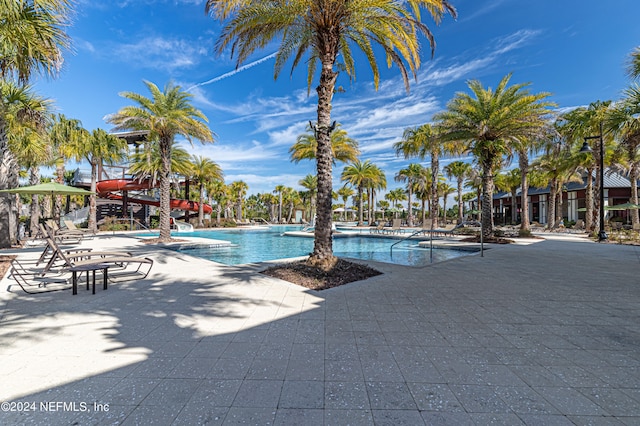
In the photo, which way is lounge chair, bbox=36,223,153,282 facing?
to the viewer's right

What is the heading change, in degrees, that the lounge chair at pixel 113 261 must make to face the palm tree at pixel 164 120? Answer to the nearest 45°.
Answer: approximately 90° to its left

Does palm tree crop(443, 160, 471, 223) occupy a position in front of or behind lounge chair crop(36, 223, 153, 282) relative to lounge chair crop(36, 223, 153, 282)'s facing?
in front

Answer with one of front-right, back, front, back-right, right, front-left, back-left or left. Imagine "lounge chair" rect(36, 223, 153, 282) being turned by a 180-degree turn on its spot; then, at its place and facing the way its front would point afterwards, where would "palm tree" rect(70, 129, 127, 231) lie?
right

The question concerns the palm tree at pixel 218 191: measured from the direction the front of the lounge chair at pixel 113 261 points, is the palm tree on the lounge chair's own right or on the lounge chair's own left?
on the lounge chair's own left

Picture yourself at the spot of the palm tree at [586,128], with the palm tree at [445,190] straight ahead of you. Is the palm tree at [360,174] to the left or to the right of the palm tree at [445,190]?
left

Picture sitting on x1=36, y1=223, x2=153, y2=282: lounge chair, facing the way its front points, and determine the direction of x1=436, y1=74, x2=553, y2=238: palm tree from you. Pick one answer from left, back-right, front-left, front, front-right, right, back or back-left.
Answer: front

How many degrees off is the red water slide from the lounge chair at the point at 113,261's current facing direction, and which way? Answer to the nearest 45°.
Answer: approximately 90° to its left

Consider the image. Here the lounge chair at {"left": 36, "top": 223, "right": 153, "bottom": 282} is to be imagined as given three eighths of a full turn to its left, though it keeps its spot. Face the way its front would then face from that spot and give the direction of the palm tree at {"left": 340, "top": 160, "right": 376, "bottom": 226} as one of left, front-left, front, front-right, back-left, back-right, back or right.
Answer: right
